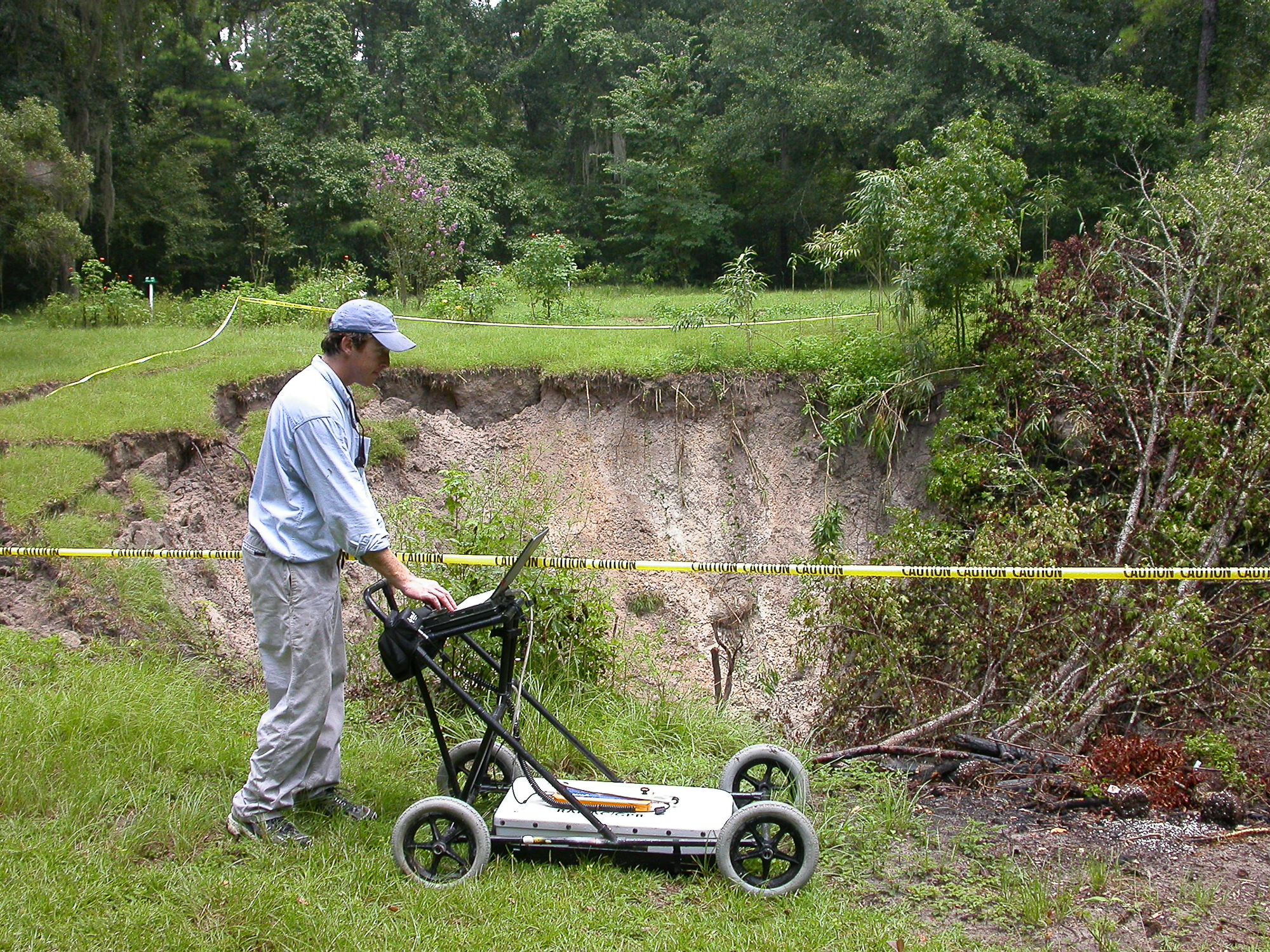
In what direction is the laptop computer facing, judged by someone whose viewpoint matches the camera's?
facing to the left of the viewer

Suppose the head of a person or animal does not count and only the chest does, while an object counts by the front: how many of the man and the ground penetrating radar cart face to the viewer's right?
2

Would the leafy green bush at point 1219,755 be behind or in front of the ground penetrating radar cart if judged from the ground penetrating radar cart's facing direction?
in front

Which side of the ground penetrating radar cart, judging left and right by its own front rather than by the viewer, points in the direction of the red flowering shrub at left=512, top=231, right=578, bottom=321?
left

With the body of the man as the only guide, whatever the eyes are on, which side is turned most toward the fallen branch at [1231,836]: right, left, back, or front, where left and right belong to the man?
front

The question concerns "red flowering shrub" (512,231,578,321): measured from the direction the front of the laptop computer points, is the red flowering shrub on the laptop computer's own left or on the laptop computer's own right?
on the laptop computer's own right

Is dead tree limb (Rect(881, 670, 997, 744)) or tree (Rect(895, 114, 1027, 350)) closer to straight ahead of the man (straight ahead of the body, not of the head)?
the dead tree limb

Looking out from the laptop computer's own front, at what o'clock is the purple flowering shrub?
The purple flowering shrub is roughly at 3 o'clock from the laptop computer.

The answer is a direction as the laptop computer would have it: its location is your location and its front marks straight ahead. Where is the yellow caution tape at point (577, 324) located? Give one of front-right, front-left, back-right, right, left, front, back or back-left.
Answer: right

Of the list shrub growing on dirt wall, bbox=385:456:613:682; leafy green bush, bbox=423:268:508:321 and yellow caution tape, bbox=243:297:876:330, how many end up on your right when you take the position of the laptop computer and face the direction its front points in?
3

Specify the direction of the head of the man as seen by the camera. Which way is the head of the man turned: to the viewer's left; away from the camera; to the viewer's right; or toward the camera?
to the viewer's right

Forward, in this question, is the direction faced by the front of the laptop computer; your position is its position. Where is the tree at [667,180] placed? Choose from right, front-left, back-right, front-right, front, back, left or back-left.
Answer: right

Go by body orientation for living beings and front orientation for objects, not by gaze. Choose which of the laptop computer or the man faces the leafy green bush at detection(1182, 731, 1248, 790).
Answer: the man

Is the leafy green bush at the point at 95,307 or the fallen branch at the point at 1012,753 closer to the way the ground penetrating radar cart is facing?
the fallen branch

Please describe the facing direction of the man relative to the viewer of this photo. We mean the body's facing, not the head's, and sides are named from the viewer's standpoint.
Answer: facing to the right of the viewer

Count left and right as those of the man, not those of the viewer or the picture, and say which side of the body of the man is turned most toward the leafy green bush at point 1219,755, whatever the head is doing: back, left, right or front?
front

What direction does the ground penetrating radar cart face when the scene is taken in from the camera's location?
facing to the right of the viewer
